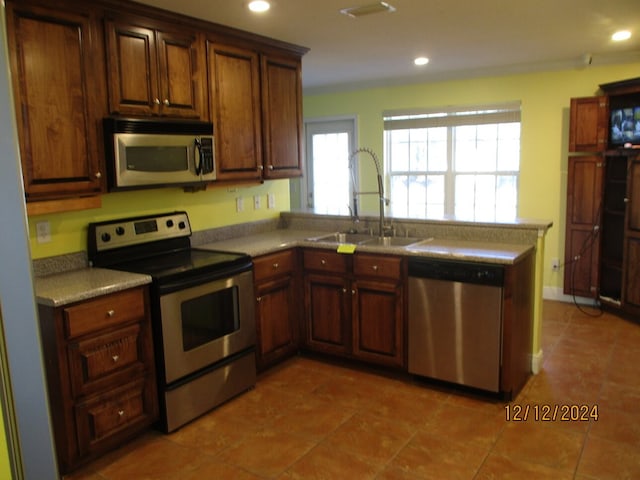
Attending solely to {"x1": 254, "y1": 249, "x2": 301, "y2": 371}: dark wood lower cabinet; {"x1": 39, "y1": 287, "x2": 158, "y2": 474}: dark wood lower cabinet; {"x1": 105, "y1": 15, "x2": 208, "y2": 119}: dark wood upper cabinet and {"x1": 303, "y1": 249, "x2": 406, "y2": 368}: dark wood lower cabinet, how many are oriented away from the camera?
0

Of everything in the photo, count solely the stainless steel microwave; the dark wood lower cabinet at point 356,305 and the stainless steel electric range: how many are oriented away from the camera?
0

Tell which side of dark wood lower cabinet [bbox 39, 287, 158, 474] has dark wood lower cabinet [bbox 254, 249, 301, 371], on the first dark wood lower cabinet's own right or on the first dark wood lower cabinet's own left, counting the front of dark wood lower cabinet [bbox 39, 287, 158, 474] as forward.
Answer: on the first dark wood lower cabinet's own left

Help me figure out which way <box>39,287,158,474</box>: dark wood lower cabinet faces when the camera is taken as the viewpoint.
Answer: facing the viewer and to the right of the viewer

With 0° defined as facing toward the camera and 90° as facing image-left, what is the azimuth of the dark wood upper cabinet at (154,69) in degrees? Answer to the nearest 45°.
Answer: approximately 315°

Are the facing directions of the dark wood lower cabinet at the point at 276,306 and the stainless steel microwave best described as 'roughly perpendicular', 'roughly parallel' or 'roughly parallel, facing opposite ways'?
roughly parallel
